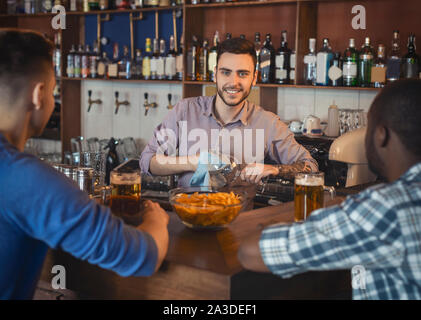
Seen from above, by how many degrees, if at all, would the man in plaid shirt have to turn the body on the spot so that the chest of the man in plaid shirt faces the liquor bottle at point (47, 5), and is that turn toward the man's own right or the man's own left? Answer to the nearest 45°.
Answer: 0° — they already face it

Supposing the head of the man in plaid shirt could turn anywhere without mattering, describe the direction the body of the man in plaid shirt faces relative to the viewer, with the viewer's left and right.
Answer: facing away from the viewer and to the left of the viewer

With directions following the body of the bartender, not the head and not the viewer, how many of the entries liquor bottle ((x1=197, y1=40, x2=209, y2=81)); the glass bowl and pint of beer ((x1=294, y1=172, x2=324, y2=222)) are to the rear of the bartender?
1

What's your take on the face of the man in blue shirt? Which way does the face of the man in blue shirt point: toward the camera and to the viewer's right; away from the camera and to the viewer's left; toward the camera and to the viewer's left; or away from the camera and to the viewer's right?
away from the camera and to the viewer's right

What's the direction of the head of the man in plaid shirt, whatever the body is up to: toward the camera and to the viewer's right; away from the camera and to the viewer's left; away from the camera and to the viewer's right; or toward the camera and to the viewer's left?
away from the camera and to the viewer's left

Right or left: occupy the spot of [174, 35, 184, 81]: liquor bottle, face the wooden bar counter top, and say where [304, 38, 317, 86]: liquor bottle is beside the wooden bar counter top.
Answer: left
